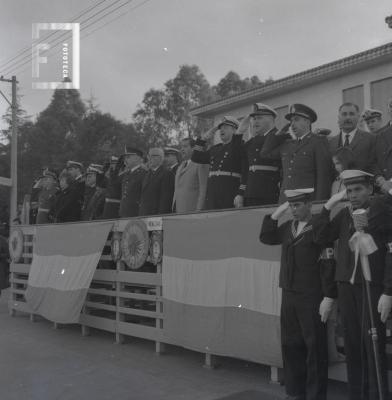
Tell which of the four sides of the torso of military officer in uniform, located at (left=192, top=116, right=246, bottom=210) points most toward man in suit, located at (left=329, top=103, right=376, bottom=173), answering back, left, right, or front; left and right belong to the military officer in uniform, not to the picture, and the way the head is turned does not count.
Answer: left

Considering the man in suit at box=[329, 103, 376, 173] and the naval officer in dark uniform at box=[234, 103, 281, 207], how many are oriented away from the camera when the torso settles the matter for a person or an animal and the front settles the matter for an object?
0

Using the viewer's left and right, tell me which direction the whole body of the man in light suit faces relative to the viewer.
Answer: facing the viewer and to the left of the viewer

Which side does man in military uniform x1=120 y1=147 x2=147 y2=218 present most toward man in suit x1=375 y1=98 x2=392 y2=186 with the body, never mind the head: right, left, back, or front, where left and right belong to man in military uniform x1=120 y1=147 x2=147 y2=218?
left

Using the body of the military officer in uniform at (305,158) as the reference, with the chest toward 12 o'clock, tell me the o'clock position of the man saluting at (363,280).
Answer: The man saluting is roughly at 10 o'clock from the military officer in uniform.

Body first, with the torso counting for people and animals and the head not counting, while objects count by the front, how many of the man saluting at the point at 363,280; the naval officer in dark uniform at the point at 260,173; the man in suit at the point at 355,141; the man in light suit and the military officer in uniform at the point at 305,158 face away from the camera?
0

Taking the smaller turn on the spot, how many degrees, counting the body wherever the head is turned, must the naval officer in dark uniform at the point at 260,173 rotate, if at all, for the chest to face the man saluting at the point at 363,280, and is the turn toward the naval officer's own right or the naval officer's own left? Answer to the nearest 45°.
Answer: approximately 45° to the naval officer's own left

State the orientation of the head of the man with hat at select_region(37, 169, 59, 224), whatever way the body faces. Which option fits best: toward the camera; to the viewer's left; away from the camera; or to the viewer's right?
to the viewer's left

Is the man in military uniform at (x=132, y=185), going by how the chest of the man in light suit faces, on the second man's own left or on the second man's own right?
on the second man's own right

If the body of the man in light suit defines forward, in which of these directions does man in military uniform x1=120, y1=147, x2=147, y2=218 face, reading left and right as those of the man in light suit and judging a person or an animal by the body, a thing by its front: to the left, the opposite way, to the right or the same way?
the same way

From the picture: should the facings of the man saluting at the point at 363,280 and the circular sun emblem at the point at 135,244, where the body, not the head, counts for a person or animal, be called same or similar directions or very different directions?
same or similar directions

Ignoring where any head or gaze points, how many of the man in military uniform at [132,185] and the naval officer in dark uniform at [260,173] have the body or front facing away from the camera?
0

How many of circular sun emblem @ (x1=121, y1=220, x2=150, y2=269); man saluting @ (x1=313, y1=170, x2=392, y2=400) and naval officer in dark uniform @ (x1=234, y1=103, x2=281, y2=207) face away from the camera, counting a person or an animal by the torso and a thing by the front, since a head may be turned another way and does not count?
0

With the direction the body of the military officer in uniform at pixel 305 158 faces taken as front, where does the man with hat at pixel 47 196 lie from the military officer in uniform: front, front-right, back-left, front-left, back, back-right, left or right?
right

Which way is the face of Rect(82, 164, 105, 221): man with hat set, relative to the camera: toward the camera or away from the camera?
toward the camera

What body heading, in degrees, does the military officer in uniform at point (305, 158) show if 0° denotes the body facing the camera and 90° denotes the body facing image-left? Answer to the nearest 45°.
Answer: approximately 45°

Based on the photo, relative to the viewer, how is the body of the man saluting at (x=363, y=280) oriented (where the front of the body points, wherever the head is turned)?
toward the camera
